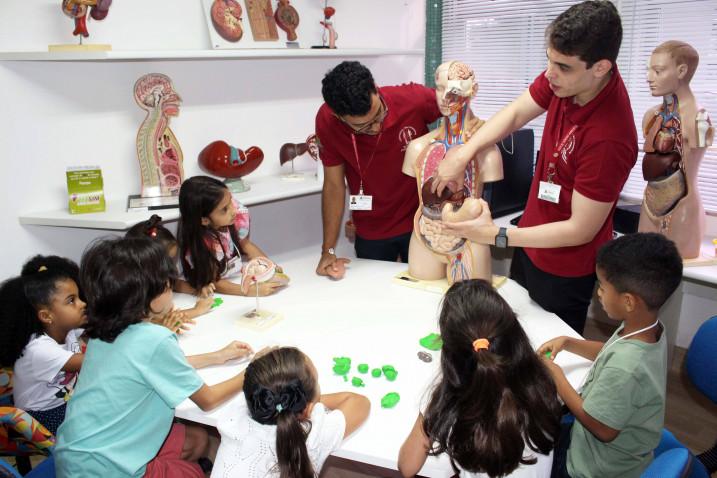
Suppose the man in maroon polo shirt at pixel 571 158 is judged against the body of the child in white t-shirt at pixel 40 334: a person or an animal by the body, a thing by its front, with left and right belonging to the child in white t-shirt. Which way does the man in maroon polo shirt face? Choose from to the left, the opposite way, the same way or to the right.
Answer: the opposite way

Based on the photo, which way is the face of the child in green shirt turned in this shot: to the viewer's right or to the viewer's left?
to the viewer's left

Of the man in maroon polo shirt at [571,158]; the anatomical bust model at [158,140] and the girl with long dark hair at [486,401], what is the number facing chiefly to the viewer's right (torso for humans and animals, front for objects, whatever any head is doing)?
1

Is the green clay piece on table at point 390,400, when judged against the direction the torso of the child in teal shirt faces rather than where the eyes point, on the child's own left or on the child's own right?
on the child's own right

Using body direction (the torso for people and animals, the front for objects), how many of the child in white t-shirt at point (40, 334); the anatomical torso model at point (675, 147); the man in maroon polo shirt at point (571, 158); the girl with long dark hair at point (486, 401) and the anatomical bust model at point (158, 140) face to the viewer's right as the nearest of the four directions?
2

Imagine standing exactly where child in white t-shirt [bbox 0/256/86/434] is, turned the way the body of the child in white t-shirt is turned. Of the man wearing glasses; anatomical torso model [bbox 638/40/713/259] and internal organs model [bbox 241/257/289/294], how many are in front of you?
3

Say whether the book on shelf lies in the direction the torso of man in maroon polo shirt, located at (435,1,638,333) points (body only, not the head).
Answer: no

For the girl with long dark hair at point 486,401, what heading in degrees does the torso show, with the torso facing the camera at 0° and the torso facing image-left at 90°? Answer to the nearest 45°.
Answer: approximately 180°

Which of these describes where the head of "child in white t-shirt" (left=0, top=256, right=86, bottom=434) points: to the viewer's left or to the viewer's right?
to the viewer's right

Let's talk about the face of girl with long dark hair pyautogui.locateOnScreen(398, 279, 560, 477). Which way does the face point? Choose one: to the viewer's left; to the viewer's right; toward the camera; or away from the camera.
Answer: away from the camera

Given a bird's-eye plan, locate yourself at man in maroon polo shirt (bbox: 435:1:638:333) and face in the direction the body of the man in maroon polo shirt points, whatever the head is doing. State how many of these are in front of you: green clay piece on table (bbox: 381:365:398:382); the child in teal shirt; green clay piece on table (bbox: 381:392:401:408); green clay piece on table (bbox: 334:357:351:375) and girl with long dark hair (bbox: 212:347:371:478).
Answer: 5

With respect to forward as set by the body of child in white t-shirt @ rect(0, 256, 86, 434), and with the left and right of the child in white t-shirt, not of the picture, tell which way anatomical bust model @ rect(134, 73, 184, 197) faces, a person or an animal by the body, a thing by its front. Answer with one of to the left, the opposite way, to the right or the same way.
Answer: the same way

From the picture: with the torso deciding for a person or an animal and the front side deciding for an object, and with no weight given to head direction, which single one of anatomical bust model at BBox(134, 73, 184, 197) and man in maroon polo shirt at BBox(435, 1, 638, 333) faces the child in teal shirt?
the man in maroon polo shirt

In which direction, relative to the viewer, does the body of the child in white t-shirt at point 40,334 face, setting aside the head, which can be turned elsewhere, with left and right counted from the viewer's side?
facing to the right of the viewer

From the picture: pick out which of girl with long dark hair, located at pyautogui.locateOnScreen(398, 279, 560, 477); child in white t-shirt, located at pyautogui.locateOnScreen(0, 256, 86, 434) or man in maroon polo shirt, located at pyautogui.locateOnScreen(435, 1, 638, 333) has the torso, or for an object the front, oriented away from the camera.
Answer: the girl with long dark hair

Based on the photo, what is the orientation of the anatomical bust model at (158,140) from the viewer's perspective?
to the viewer's right

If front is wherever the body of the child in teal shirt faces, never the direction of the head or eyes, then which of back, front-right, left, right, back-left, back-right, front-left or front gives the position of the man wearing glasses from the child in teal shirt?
front
